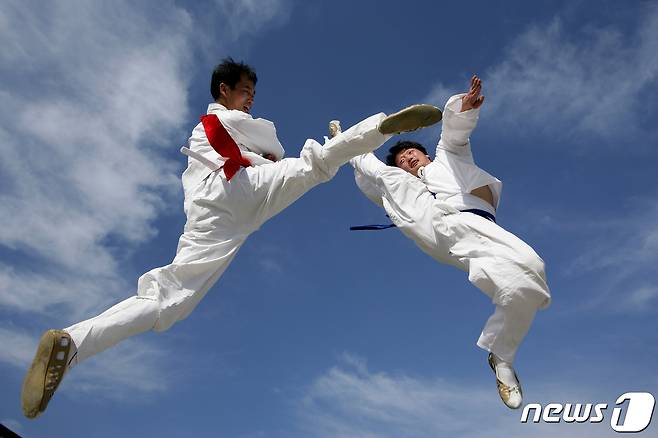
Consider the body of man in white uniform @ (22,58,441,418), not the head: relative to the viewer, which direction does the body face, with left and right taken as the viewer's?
facing to the right of the viewer

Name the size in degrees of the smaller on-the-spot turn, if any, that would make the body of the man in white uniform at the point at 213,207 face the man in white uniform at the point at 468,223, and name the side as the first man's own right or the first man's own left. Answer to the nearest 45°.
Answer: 0° — they already face them

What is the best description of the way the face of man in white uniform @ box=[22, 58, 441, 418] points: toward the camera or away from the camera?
toward the camera
